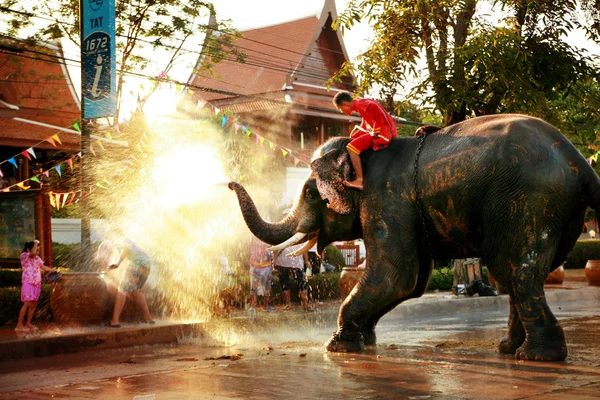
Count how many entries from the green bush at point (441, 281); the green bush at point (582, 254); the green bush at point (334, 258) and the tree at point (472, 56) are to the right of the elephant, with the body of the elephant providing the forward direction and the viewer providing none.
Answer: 4

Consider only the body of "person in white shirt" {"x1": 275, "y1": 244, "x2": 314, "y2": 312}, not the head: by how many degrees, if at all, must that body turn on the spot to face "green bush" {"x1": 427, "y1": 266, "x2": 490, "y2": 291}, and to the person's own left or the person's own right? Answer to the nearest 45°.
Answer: approximately 90° to the person's own left

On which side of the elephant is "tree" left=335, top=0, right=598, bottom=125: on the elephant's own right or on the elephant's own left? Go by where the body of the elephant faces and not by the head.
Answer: on the elephant's own right

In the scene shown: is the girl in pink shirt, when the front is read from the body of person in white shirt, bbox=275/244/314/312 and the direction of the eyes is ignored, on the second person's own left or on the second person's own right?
on the second person's own right

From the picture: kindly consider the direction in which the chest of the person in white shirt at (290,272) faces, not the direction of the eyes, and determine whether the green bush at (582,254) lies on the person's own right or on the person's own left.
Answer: on the person's own left

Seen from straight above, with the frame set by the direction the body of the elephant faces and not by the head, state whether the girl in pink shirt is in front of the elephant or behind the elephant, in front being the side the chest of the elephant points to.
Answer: in front

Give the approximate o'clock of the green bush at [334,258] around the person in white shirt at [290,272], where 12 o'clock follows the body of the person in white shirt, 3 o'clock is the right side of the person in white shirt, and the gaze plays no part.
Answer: The green bush is roughly at 8 o'clock from the person in white shirt.

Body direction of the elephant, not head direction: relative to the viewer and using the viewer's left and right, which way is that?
facing to the left of the viewer

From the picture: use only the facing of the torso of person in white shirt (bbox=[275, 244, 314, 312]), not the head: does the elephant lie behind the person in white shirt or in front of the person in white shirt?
in front

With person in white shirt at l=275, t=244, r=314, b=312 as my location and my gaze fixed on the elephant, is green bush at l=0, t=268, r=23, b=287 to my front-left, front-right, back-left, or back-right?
back-right

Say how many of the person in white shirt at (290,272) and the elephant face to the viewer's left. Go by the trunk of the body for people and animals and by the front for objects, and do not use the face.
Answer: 1

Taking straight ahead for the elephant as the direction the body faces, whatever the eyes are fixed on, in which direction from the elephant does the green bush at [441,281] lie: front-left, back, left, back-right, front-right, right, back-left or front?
right

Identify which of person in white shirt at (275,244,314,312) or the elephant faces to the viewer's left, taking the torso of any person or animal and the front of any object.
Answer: the elephant
